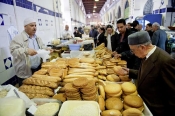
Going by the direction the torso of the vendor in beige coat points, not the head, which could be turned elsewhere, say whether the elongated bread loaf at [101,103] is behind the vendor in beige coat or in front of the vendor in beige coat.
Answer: in front

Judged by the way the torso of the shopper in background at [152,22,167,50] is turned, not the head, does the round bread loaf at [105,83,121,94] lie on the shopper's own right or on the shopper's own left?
on the shopper's own left

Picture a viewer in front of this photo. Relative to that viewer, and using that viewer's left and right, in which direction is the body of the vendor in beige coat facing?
facing the viewer and to the right of the viewer

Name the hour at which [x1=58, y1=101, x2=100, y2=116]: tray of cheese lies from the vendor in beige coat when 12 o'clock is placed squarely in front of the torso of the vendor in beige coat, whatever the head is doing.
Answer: The tray of cheese is roughly at 1 o'clock from the vendor in beige coat.

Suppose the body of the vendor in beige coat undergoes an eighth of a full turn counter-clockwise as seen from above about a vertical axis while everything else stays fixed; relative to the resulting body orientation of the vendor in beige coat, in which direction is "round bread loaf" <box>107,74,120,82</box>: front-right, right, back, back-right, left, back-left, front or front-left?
front-right

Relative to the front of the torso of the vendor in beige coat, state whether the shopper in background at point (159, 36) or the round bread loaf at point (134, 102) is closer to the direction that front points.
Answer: the round bread loaf
